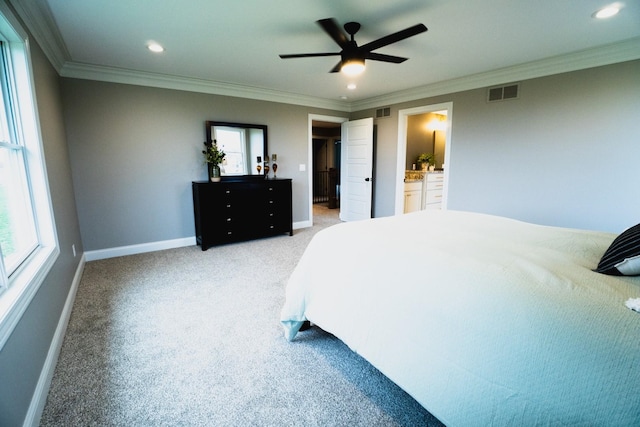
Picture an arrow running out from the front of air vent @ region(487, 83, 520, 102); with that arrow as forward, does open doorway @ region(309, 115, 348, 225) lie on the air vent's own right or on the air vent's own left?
on the air vent's own right

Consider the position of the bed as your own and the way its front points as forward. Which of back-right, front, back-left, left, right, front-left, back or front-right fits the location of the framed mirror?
right

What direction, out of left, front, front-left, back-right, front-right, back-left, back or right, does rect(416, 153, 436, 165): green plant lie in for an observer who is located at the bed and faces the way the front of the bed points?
back-right

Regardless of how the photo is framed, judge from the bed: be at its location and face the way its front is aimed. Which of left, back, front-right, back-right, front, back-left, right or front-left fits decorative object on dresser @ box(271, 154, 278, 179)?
right

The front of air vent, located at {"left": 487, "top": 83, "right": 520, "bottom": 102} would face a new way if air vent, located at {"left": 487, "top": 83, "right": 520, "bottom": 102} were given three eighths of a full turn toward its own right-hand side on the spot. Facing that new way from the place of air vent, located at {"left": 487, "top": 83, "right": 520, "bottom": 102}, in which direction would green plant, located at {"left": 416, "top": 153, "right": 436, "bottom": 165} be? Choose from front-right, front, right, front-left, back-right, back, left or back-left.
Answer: front-left

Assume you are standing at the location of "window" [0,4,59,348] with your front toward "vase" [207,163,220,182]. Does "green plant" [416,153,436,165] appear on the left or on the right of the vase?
right

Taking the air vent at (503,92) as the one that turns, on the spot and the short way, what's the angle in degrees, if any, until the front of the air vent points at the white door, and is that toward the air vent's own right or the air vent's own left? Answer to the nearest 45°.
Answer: approximately 45° to the air vent's own right

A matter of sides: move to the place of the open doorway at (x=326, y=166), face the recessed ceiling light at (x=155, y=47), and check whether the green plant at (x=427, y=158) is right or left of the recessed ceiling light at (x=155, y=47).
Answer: left

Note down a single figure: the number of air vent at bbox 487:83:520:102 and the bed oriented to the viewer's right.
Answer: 0

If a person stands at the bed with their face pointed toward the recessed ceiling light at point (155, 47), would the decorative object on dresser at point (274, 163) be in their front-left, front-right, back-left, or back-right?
front-right

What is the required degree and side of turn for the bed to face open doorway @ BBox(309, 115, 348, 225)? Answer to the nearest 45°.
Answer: approximately 90° to its right

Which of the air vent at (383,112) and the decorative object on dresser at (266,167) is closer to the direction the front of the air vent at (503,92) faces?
the decorative object on dresser

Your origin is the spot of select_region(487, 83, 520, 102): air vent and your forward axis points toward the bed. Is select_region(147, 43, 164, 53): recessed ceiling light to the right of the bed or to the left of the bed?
right

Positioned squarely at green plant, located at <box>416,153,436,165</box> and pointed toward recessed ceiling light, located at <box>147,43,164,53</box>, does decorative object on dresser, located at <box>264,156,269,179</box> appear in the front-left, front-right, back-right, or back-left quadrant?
front-right

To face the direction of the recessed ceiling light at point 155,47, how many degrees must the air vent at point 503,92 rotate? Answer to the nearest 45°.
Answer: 0° — it already faces it

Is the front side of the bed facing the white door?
no

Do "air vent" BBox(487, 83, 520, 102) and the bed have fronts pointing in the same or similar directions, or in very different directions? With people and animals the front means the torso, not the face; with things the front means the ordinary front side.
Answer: same or similar directions
